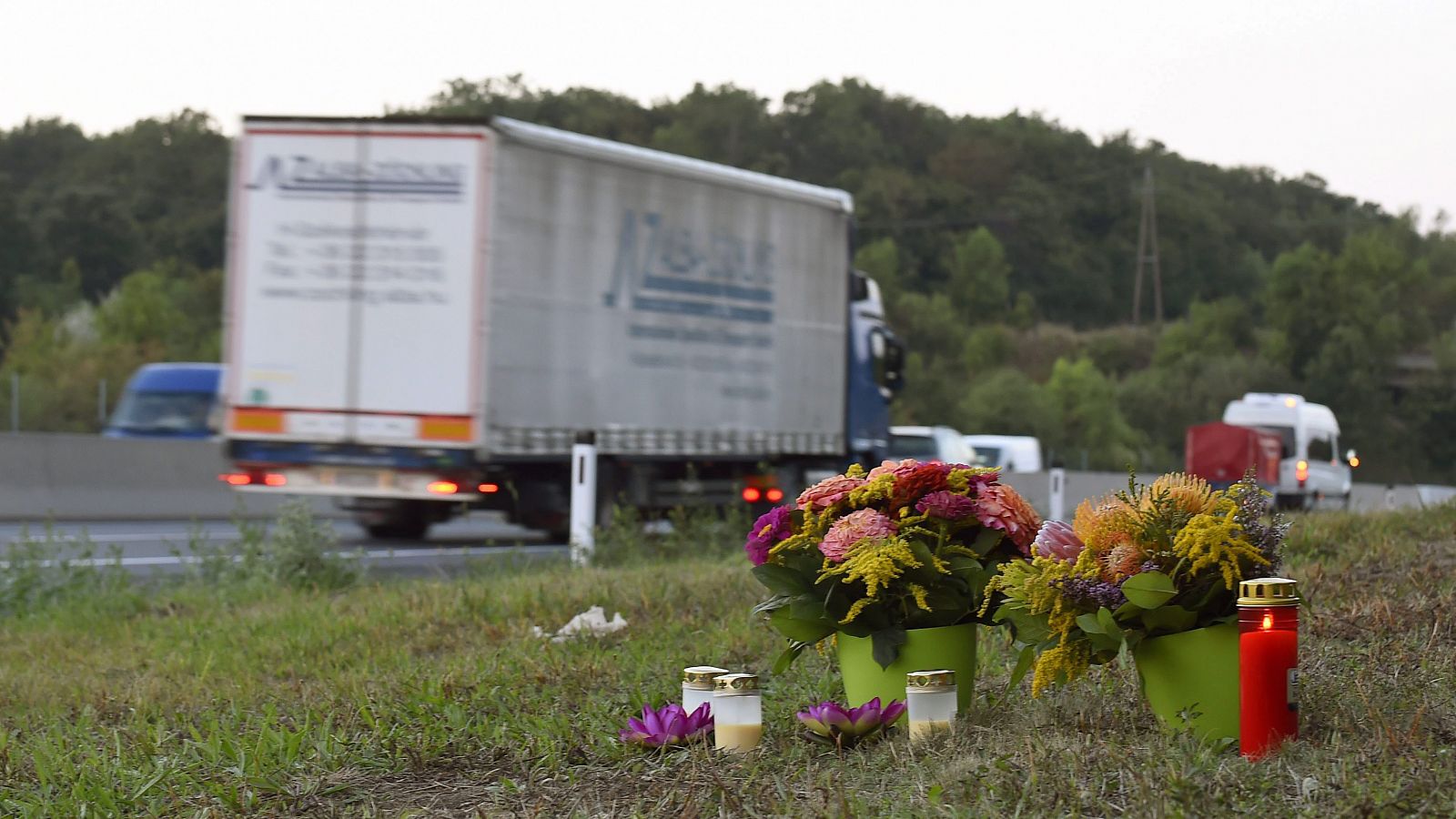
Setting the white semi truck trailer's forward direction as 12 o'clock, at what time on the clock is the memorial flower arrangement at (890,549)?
The memorial flower arrangement is roughly at 4 o'clock from the white semi truck trailer.

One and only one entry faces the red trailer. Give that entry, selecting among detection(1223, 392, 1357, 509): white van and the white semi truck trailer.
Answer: the white semi truck trailer

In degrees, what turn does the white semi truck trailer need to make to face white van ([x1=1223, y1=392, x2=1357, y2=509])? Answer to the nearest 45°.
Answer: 0° — it already faces it

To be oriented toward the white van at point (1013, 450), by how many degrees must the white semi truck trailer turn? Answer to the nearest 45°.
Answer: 0° — it already faces it

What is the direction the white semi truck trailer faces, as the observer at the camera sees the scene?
facing away from the viewer and to the right of the viewer

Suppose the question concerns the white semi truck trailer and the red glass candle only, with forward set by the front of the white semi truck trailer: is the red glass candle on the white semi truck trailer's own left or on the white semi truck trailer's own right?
on the white semi truck trailer's own right

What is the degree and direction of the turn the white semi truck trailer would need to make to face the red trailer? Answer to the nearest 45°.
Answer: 0° — it already faces it

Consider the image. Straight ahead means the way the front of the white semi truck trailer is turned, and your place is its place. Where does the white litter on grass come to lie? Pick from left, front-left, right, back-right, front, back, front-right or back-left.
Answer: back-right
